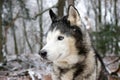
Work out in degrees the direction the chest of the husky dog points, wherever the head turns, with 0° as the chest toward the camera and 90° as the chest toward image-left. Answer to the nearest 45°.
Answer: approximately 45°
